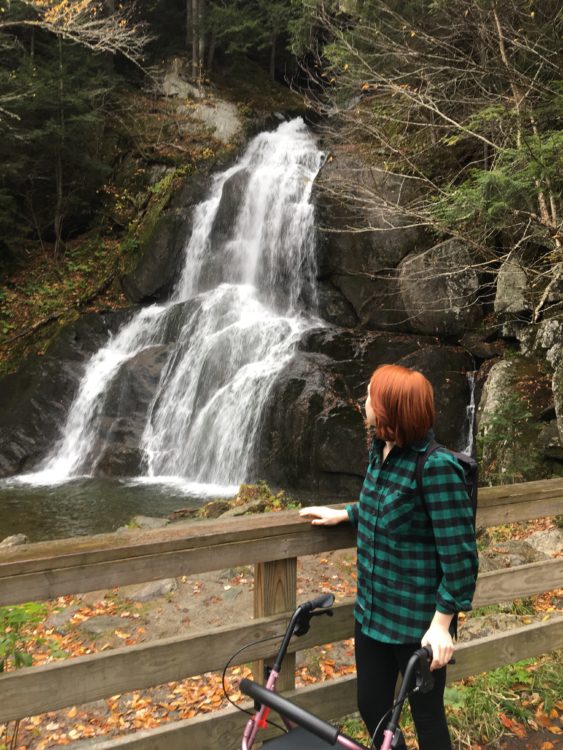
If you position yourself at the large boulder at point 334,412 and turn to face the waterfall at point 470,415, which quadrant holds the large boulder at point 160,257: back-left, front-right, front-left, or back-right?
back-left

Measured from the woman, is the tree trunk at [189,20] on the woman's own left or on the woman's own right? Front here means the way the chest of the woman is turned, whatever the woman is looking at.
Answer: on the woman's own right

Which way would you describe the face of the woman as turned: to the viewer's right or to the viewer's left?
to the viewer's left
